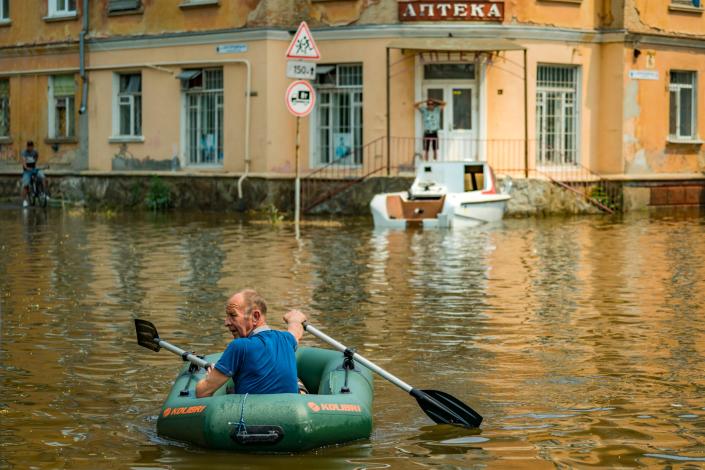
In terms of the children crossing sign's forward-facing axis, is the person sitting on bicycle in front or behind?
behind

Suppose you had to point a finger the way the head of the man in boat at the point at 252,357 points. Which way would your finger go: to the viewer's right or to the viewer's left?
to the viewer's left

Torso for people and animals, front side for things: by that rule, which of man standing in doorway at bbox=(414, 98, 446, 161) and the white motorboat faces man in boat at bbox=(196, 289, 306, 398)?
man standing in doorway at bbox=(414, 98, 446, 161)

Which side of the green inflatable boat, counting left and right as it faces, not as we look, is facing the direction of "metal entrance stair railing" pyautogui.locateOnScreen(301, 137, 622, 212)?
back

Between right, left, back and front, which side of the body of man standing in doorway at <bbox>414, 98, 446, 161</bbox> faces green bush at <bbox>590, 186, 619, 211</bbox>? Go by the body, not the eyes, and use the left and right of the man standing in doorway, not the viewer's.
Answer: left

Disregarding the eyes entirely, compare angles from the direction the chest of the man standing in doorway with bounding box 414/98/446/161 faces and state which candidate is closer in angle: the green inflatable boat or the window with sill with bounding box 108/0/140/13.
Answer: the green inflatable boat

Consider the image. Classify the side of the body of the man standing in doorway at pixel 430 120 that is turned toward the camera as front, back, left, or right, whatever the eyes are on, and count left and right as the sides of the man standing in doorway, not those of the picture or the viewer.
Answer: front

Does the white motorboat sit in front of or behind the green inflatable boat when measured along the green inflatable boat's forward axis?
behind

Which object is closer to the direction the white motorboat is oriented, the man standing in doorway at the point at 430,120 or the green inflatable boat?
the man standing in doorway

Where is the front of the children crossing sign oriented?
toward the camera

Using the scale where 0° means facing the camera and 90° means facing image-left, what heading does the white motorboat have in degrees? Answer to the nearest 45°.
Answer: approximately 225°

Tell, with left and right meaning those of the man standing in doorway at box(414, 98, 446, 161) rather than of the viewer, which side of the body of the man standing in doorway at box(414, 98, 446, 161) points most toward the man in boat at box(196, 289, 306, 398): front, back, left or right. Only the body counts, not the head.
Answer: front

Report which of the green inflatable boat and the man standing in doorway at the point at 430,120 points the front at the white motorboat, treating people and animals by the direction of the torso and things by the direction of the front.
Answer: the man standing in doorway
